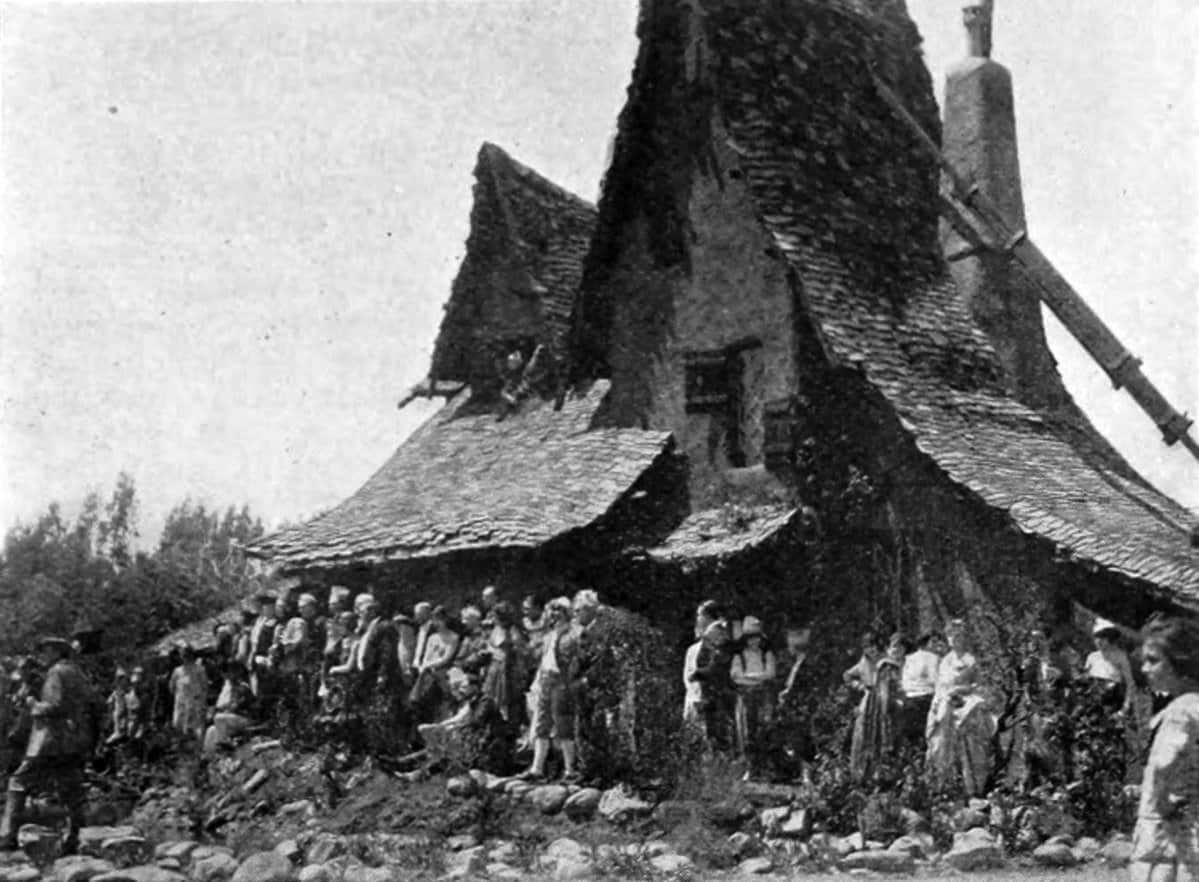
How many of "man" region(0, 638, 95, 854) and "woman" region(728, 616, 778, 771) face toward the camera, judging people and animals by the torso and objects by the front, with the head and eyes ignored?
1

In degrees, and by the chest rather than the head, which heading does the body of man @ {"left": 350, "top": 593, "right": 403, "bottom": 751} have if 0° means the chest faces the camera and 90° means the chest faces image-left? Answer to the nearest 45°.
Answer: approximately 45°

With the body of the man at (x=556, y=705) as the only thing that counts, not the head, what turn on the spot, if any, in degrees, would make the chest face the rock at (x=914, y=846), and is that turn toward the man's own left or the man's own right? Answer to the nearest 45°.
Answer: approximately 90° to the man's own left

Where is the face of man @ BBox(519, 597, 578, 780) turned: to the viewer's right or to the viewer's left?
to the viewer's left

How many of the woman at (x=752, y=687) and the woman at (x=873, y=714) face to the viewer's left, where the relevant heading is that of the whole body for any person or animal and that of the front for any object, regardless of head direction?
0

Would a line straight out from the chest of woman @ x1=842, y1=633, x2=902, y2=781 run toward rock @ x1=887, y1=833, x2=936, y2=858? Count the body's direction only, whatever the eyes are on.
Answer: yes

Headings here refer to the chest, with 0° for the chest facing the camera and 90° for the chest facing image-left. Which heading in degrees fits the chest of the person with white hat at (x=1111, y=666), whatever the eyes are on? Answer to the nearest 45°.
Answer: approximately 45°

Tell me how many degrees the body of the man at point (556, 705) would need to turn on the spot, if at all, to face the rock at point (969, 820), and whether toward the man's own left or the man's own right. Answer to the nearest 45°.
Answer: approximately 90° to the man's own left

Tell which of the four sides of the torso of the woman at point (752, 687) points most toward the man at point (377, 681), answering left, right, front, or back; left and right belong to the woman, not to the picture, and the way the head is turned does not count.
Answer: right

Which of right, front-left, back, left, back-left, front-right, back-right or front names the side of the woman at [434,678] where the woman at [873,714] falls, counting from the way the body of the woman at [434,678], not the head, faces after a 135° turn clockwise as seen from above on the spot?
back-right

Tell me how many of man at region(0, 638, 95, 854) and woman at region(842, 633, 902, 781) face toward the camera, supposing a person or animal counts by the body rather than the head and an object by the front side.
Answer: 1

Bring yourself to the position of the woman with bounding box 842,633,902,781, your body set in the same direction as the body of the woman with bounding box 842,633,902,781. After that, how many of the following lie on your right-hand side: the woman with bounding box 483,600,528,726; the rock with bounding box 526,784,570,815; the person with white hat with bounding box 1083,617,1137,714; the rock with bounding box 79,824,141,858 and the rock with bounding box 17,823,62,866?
4
